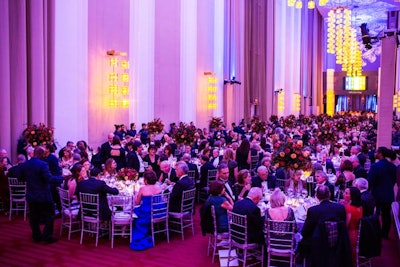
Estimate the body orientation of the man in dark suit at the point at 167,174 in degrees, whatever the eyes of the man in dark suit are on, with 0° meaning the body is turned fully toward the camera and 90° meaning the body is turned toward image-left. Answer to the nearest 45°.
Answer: approximately 45°

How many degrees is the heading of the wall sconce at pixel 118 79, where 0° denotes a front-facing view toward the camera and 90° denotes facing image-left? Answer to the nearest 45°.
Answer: approximately 315°

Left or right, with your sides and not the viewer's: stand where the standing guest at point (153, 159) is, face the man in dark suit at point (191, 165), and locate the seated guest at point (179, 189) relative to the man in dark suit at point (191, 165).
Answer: right

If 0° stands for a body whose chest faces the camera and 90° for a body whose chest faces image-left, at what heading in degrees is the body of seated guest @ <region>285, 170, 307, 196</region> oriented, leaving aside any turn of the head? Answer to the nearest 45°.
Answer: approximately 0°

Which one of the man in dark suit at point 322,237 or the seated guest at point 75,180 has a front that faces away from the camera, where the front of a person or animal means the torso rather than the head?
the man in dark suit

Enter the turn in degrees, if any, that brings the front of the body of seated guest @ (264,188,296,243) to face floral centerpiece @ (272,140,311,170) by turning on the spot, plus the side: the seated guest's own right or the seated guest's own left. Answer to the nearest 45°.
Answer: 0° — they already face it

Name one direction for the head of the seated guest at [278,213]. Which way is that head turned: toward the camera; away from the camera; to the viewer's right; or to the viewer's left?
away from the camera

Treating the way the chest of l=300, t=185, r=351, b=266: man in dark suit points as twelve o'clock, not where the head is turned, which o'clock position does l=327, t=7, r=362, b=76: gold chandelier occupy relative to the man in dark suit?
The gold chandelier is roughly at 12 o'clock from the man in dark suit.
